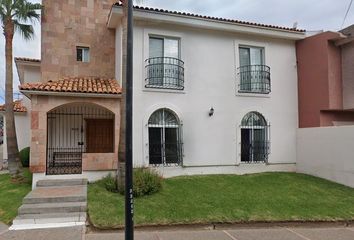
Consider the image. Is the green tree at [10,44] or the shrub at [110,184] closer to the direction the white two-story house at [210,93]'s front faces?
the shrub

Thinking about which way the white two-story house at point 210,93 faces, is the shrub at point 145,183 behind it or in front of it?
in front

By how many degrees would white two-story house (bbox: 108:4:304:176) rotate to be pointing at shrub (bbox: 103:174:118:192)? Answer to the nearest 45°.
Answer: approximately 45° to its right

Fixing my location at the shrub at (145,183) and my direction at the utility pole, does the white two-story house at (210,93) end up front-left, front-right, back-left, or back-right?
back-left

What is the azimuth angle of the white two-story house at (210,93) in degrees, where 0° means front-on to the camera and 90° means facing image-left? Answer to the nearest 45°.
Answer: approximately 0°

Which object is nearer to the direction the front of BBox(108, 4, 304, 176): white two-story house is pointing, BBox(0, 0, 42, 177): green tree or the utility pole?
the utility pole

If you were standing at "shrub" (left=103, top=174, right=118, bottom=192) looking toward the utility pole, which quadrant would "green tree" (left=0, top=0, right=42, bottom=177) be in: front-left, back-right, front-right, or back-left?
back-right

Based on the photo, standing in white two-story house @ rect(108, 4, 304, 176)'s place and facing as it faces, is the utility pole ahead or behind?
ahead

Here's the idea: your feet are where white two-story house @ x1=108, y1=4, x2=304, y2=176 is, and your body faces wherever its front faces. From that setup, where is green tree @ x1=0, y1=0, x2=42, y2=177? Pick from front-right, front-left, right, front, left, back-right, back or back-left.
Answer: right

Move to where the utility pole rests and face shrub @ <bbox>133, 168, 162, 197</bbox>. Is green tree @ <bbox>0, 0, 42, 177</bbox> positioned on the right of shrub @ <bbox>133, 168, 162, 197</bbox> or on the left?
left

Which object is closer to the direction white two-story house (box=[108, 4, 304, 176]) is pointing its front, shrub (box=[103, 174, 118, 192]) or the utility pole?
the utility pole
